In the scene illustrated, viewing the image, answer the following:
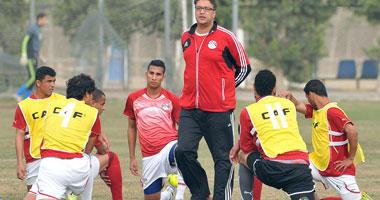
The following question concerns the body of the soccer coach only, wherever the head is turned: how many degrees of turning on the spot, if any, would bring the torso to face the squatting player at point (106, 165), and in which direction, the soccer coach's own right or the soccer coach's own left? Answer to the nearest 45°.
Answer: approximately 45° to the soccer coach's own right

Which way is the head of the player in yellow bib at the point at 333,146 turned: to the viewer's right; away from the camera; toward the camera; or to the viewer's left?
to the viewer's left

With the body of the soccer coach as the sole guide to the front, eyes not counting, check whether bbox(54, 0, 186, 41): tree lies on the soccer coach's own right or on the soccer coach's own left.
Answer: on the soccer coach's own right

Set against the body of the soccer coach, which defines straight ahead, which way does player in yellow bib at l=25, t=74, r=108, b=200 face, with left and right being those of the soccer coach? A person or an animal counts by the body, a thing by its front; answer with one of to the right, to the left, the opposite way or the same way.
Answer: the opposite way

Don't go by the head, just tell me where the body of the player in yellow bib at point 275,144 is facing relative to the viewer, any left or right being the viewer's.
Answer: facing away from the viewer and to the left of the viewer

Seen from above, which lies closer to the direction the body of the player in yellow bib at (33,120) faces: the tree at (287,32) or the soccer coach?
the soccer coach

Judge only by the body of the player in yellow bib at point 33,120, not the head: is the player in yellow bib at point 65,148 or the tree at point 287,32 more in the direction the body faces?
the player in yellow bib

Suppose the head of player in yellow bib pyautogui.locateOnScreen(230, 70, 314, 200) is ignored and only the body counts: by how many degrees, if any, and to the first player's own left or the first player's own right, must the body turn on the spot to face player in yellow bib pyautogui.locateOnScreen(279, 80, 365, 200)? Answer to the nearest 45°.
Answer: approximately 90° to the first player's own right

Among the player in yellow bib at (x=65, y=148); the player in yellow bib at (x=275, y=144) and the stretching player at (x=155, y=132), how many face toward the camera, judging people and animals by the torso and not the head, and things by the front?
1

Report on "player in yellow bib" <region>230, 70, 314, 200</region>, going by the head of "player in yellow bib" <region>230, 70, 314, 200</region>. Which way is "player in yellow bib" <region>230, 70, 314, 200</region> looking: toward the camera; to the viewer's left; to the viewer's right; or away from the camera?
away from the camera
